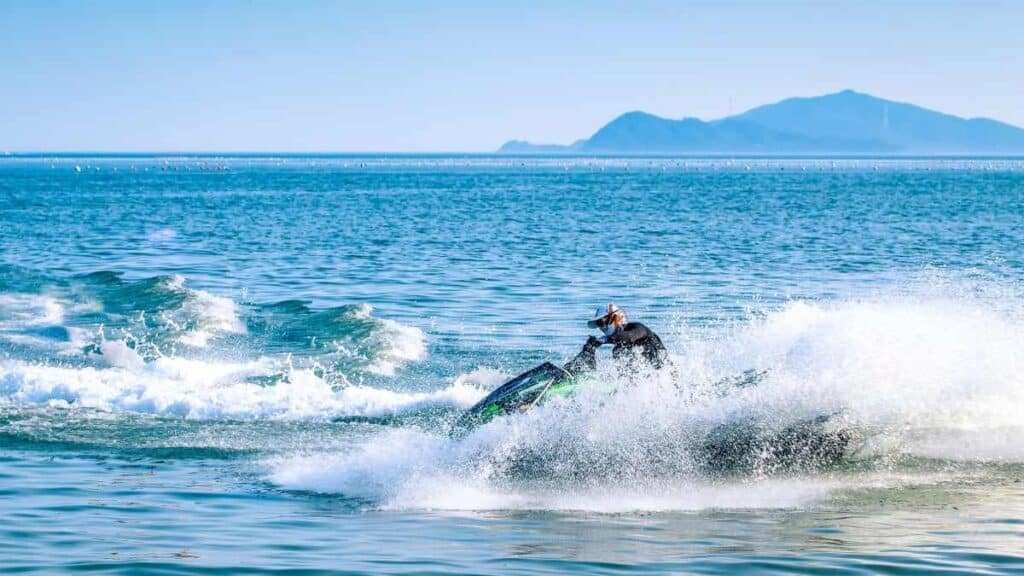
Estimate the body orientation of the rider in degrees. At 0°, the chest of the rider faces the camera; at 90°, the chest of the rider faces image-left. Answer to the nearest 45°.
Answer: approximately 90°
